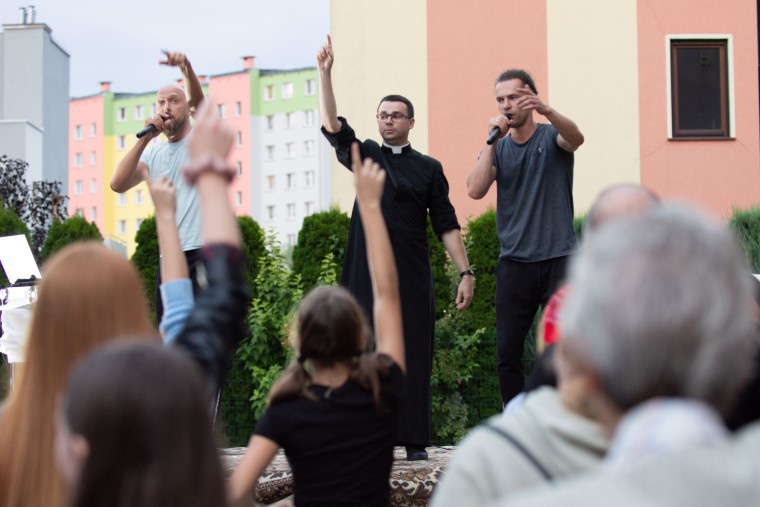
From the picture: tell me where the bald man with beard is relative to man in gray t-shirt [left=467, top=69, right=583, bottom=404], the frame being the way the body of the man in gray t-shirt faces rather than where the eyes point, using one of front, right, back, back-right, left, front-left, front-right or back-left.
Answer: front-right

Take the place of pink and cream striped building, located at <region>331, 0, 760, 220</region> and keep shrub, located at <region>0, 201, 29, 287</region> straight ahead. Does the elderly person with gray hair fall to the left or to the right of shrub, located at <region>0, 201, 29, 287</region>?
left

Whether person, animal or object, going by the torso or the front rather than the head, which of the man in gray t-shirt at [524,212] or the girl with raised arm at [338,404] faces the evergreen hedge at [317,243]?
the girl with raised arm

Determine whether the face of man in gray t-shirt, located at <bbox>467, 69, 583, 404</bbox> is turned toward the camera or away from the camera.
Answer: toward the camera

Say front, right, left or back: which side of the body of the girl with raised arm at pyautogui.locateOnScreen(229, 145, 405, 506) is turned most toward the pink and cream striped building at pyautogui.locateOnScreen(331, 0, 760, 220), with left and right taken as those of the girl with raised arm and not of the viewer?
front

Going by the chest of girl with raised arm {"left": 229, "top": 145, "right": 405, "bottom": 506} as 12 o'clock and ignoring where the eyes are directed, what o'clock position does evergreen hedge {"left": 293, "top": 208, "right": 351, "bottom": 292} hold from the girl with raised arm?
The evergreen hedge is roughly at 12 o'clock from the girl with raised arm.

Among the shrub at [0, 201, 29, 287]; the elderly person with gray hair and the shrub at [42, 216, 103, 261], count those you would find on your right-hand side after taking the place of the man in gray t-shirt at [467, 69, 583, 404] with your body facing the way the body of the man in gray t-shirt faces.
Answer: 2

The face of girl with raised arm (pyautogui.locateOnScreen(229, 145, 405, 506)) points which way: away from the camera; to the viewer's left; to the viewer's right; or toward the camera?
away from the camera

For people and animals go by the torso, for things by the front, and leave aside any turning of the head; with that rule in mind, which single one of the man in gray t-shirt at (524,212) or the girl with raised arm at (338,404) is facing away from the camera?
the girl with raised arm

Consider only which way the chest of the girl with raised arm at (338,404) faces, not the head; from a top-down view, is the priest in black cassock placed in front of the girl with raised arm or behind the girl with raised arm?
in front

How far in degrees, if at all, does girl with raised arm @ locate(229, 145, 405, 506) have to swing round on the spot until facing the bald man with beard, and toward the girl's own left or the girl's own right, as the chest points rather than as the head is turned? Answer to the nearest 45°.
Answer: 0° — they already face them

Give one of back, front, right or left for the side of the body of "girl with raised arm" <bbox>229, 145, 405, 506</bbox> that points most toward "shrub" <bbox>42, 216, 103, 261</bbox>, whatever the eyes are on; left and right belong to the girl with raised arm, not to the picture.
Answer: front

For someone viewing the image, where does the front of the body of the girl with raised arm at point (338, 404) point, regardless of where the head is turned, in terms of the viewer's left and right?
facing away from the viewer

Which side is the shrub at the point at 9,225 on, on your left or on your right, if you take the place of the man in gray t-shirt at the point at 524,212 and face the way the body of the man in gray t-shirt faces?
on your right

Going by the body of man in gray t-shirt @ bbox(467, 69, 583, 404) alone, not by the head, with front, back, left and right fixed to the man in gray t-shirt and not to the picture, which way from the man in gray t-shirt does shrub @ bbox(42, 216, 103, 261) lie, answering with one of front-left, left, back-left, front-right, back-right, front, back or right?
right

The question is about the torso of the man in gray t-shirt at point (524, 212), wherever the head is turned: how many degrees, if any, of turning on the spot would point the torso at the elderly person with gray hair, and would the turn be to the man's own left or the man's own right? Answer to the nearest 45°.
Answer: approximately 45° to the man's own left

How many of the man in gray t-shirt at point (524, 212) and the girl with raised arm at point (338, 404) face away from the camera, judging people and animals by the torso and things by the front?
1
